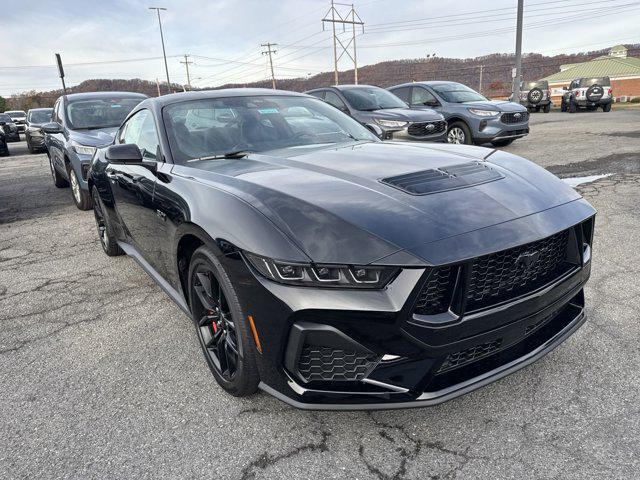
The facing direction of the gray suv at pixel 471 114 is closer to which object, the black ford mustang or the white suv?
the black ford mustang

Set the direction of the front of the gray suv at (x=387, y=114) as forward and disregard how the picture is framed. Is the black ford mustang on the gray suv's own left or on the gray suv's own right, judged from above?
on the gray suv's own right

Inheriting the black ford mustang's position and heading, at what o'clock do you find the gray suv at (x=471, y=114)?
The gray suv is roughly at 8 o'clock from the black ford mustang.

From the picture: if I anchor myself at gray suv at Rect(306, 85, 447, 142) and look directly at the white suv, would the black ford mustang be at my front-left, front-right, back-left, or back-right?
back-right

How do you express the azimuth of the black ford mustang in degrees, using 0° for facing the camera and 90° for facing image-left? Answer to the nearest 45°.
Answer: approximately 315°

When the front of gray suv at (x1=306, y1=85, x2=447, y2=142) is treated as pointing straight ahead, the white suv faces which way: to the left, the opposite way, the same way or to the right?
the opposite way

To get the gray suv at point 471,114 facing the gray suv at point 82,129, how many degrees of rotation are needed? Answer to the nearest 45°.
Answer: approximately 90° to its right

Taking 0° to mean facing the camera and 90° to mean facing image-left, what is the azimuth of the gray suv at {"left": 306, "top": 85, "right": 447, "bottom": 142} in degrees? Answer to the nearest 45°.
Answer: approximately 315°

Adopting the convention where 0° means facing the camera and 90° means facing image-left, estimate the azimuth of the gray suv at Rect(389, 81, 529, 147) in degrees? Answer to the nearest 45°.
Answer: approximately 315°

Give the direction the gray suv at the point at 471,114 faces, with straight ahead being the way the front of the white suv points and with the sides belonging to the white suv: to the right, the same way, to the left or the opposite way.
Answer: the opposite way
